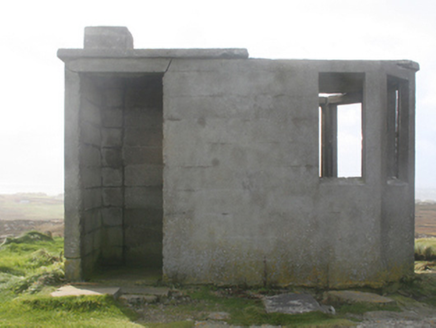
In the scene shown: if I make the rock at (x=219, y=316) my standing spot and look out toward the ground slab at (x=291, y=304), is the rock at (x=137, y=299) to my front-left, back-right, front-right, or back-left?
back-left

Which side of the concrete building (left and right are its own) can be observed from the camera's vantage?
front
